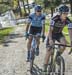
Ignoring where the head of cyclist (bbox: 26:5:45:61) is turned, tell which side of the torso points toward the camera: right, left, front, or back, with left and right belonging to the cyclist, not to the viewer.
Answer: front

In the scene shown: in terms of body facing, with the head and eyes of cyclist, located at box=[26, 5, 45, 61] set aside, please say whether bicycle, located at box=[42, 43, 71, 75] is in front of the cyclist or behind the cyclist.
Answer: in front
